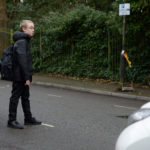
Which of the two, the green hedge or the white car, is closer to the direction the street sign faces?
the white car

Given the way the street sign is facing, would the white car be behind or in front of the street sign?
in front

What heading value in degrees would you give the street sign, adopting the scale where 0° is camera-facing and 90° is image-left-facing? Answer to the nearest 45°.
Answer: approximately 0°
